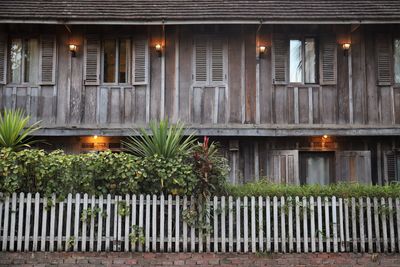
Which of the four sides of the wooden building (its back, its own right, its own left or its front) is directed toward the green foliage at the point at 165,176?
front

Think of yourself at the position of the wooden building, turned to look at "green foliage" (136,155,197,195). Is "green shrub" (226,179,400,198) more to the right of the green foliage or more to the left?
left

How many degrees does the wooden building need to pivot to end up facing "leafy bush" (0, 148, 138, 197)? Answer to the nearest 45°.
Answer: approximately 45° to its right

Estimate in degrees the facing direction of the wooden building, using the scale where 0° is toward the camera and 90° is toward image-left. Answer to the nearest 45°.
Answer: approximately 0°
